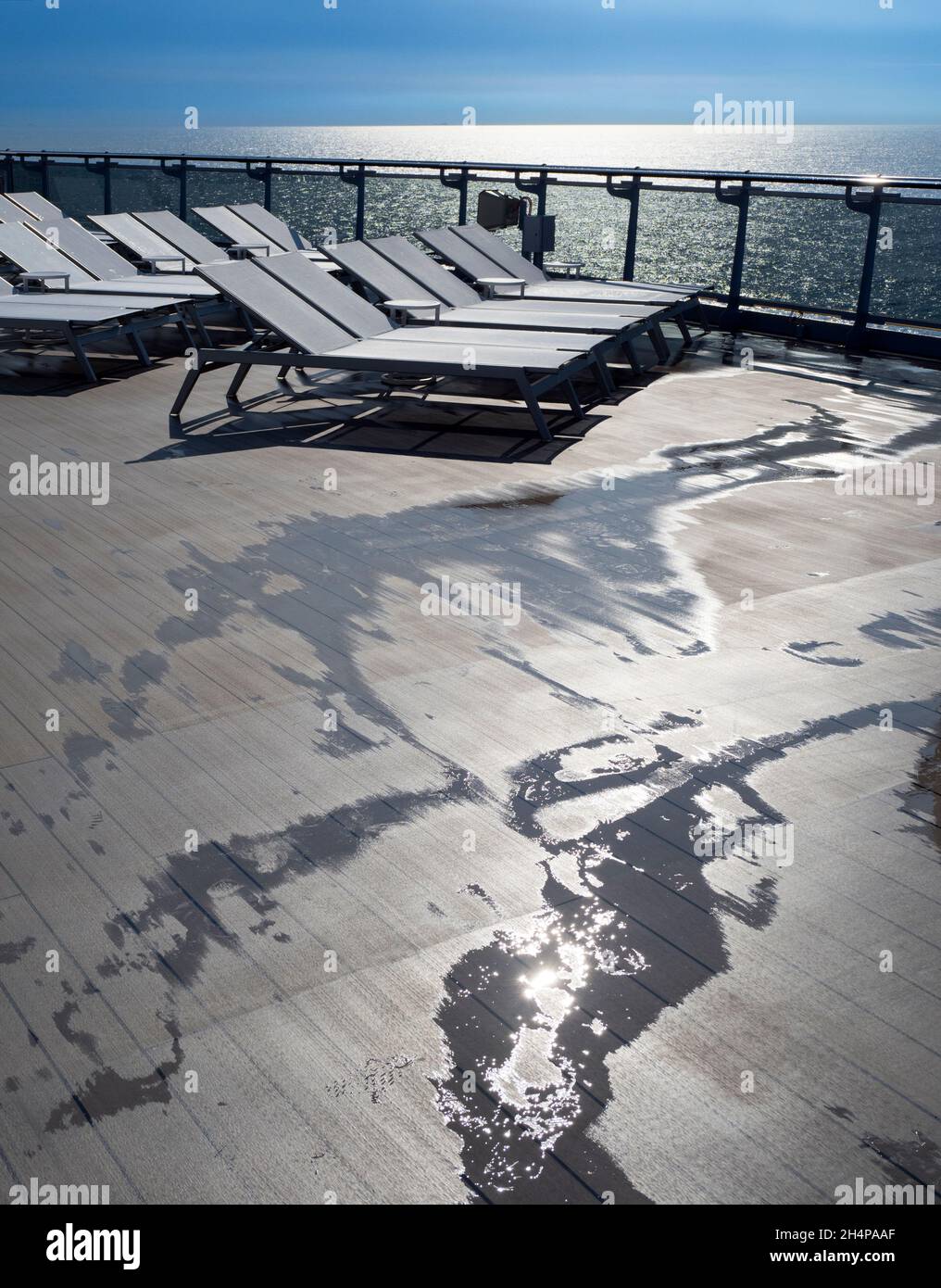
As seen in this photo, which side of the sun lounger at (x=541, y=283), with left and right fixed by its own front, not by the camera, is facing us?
right

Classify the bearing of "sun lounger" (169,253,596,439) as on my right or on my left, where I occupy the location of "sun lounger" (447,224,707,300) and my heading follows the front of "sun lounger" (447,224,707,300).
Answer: on my right

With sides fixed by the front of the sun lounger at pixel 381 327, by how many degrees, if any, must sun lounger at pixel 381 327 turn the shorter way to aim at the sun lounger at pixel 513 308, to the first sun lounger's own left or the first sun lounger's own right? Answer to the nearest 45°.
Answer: approximately 45° to the first sun lounger's own left

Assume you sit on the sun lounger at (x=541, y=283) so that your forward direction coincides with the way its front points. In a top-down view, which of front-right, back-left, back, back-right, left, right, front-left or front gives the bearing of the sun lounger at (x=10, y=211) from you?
back

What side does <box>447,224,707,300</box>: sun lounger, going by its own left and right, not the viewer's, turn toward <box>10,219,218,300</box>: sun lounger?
back

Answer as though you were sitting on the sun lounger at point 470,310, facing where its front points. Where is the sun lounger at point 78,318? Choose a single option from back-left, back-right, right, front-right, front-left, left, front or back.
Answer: back

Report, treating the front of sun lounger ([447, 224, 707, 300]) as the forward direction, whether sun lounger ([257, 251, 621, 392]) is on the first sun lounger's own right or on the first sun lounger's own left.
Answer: on the first sun lounger's own right

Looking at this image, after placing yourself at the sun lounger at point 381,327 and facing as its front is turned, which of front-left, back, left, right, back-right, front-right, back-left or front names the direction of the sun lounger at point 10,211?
back-left

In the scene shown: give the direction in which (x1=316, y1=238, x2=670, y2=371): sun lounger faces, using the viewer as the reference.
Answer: facing to the right of the viewer

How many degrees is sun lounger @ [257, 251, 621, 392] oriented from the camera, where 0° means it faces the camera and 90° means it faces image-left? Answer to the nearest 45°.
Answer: approximately 270°

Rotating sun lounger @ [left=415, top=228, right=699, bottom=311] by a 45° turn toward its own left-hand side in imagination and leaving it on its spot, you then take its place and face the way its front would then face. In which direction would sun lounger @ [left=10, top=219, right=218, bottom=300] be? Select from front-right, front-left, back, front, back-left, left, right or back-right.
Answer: back-left
